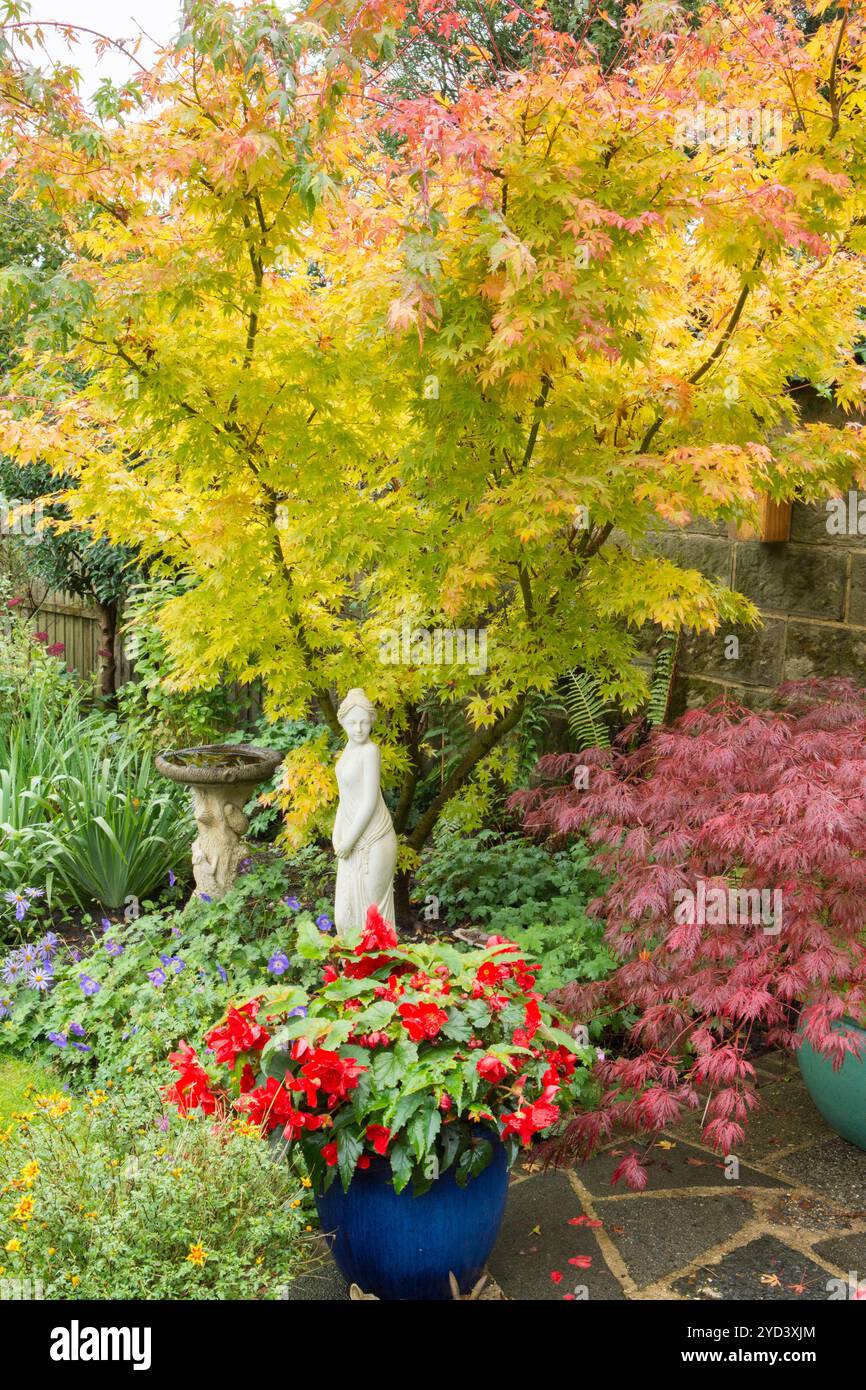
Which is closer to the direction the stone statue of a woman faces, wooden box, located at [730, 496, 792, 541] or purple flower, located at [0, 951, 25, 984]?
the purple flower

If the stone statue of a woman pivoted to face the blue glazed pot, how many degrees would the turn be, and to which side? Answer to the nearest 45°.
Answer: approximately 45° to its left

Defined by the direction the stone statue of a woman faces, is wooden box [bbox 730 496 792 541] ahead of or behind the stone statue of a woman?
behind

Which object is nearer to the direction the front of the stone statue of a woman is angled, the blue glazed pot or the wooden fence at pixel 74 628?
the blue glazed pot

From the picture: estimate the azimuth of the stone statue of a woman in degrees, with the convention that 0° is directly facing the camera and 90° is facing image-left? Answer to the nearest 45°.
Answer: approximately 45°

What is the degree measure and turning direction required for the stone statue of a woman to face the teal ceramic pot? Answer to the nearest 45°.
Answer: approximately 90° to its left

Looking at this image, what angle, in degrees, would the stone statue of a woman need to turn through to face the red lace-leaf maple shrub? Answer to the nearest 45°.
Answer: approximately 90° to its left

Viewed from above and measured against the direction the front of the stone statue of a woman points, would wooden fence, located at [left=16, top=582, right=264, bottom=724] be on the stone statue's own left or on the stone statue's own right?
on the stone statue's own right

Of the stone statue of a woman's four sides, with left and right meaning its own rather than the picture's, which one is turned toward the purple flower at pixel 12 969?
right
